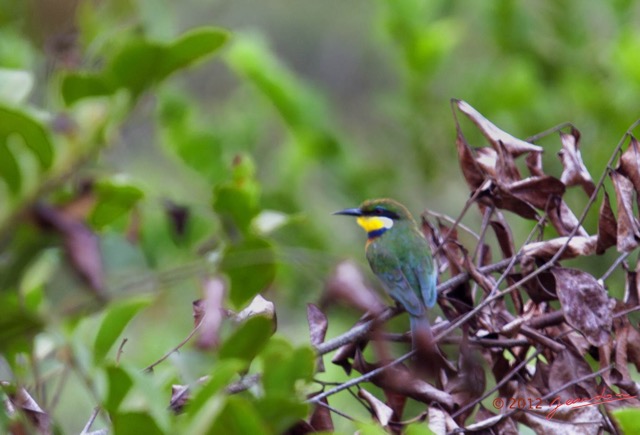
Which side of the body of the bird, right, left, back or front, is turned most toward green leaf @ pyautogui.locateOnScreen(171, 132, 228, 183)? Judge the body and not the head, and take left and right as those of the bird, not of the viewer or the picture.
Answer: front

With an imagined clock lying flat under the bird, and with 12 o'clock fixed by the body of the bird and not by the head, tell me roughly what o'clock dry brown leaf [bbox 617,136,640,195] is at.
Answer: The dry brown leaf is roughly at 4 o'clock from the bird.

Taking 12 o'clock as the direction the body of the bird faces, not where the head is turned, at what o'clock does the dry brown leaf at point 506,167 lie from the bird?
The dry brown leaf is roughly at 4 o'clock from the bird.

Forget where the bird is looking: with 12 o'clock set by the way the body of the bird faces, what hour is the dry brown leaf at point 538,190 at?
The dry brown leaf is roughly at 4 o'clock from the bird.
